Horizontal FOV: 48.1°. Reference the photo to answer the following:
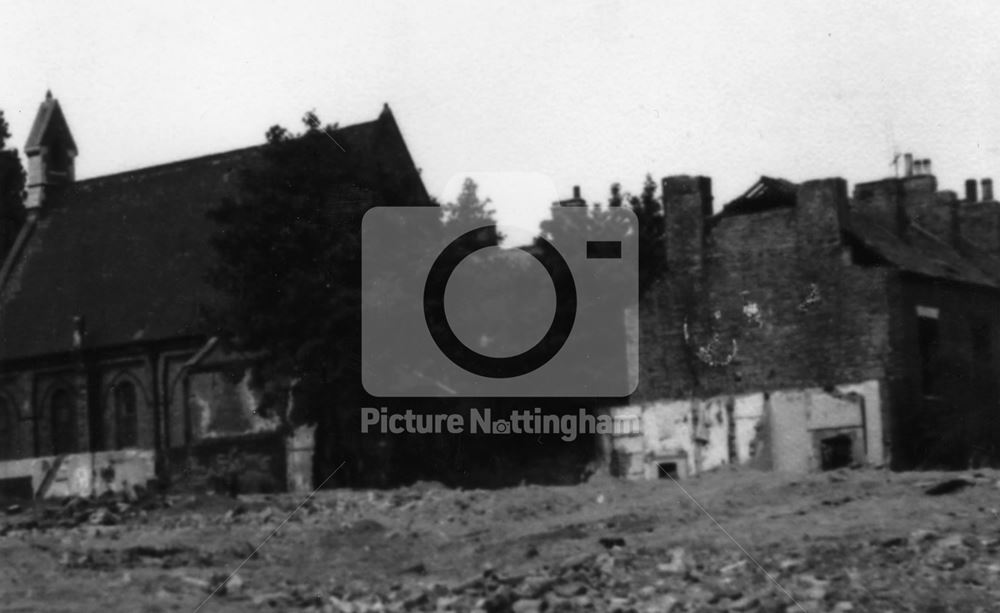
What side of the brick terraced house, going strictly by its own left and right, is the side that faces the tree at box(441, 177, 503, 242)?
right

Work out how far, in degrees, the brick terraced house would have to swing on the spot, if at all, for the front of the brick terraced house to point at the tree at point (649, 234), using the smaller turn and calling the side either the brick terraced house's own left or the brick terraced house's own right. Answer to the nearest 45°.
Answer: approximately 180°

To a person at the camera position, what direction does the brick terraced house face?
facing the viewer and to the right of the viewer

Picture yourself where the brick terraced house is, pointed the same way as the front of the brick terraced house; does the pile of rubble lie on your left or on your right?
on your right
